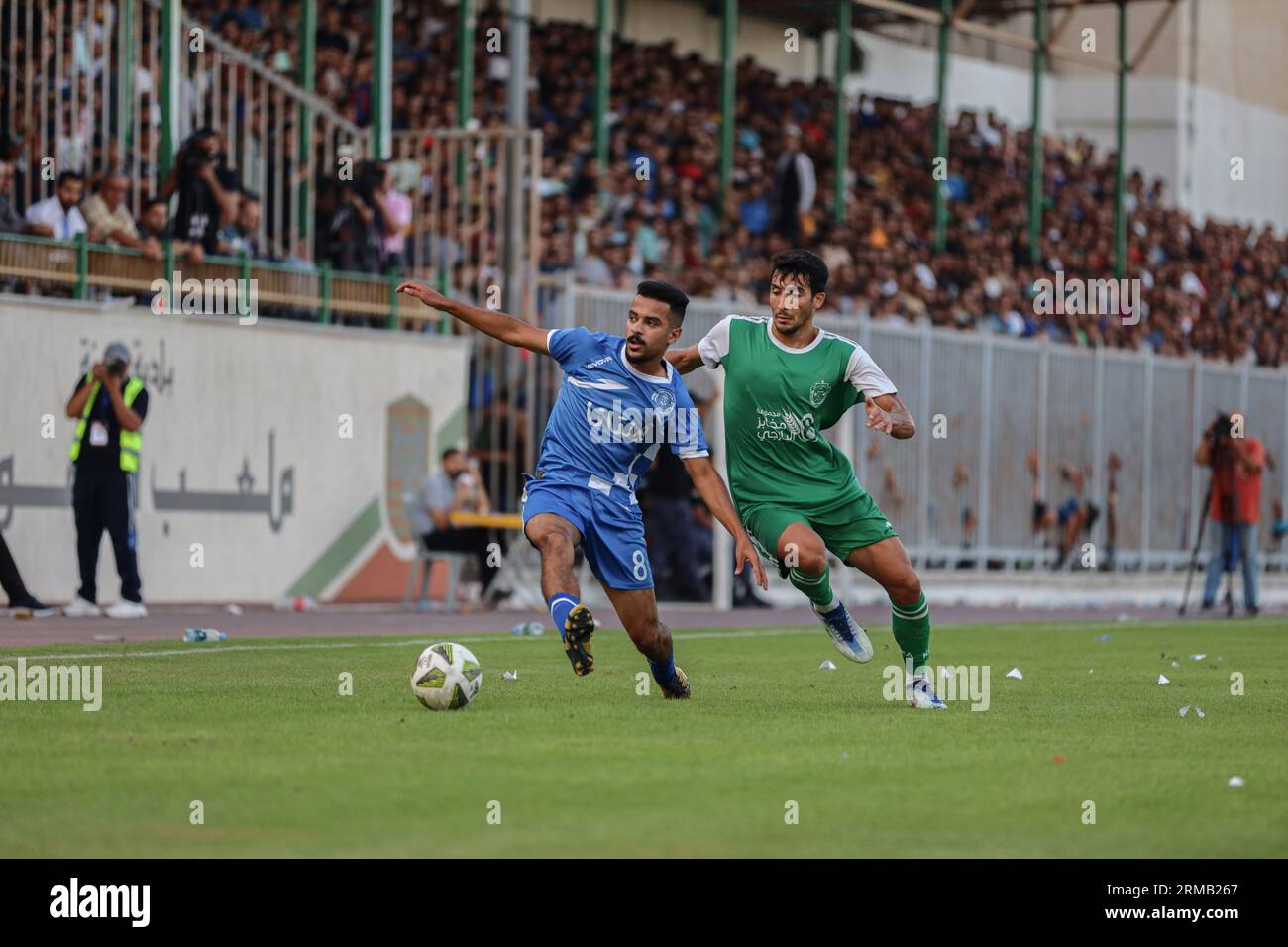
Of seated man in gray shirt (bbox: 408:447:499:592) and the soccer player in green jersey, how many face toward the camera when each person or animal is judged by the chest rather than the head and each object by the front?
1

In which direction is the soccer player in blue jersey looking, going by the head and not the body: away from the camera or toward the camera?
toward the camera

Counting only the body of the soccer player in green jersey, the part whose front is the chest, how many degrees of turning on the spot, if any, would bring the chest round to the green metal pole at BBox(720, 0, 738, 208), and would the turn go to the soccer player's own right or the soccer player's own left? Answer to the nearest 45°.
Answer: approximately 180°

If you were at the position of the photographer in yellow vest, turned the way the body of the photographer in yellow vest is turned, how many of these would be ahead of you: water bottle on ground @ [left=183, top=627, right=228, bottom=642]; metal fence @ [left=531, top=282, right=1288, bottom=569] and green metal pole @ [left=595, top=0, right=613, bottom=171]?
1

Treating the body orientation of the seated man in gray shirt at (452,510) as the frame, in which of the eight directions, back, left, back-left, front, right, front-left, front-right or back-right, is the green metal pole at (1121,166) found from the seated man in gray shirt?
front-left

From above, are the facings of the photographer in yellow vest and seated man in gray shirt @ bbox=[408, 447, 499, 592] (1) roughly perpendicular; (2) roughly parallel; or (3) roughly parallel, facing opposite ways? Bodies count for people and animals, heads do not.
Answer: roughly perpendicular

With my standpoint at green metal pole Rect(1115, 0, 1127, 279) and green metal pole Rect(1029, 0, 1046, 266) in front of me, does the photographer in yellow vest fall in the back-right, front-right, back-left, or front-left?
front-left

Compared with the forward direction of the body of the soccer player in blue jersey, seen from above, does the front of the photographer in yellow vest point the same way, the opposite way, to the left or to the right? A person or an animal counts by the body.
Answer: the same way

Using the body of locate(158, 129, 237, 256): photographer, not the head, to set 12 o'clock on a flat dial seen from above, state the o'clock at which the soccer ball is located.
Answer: The soccer ball is roughly at 12 o'clock from the photographer.

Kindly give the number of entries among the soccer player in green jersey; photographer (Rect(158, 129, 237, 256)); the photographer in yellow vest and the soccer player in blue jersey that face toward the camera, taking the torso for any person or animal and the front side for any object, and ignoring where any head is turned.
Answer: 4

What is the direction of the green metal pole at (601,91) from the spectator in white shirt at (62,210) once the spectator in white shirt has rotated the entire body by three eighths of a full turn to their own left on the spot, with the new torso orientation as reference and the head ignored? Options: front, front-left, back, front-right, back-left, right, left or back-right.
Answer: front-right

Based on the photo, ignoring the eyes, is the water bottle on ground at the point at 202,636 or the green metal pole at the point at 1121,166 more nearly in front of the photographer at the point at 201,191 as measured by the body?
the water bottle on ground

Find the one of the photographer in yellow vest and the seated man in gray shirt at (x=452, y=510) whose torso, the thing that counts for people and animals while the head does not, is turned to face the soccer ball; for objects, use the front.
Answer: the photographer in yellow vest

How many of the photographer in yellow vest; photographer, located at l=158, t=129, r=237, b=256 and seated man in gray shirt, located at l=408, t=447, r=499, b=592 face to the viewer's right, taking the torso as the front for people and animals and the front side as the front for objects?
1

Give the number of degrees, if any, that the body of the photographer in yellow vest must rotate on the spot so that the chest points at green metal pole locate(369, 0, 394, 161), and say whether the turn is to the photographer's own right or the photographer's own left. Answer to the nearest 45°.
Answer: approximately 135° to the photographer's own left

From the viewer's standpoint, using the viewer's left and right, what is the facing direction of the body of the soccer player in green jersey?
facing the viewer

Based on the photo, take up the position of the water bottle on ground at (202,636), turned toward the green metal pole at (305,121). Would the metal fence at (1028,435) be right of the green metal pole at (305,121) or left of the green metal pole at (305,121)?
right

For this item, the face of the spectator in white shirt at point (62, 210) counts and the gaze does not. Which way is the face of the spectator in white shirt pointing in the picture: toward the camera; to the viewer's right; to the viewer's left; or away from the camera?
toward the camera

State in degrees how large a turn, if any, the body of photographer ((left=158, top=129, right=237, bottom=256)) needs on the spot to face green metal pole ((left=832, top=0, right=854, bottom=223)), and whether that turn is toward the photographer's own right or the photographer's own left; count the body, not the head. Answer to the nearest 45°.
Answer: approximately 135° to the photographer's own left
